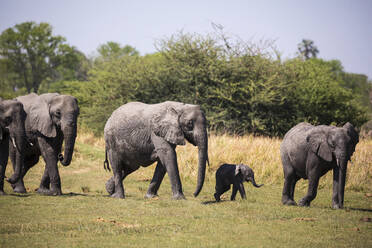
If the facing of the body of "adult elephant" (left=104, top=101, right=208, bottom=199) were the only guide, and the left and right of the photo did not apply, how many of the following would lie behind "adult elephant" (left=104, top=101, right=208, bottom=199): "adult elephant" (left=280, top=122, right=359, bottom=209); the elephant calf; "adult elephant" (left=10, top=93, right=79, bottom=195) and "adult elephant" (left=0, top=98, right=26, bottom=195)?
2

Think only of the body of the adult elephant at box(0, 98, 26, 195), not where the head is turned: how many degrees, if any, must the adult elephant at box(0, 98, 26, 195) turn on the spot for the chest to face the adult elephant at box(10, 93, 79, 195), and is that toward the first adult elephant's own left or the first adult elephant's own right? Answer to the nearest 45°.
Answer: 0° — it already faces it

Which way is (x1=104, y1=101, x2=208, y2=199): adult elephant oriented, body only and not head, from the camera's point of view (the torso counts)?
to the viewer's right

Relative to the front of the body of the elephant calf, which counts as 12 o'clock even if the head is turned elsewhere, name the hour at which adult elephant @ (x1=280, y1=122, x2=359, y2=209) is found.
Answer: The adult elephant is roughly at 1 o'clock from the elephant calf.

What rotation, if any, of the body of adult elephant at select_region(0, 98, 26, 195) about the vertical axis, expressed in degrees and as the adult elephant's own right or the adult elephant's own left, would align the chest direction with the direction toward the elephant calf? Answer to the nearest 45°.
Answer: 0° — it already faces it

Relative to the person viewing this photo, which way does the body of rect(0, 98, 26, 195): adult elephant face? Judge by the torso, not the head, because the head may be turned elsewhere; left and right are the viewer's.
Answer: facing to the right of the viewer

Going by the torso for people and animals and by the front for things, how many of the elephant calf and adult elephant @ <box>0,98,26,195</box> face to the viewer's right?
2

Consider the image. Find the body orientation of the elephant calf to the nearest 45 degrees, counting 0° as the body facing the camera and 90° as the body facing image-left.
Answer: approximately 270°

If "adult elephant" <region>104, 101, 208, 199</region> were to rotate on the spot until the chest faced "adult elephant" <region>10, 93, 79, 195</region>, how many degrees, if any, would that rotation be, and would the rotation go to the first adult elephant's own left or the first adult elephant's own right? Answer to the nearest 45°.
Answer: approximately 180°

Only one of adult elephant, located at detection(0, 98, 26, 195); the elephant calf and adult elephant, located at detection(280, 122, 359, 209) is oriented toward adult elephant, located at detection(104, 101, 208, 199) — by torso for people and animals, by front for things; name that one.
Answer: adult elephant, located at detection(0, 98, 26, 195)

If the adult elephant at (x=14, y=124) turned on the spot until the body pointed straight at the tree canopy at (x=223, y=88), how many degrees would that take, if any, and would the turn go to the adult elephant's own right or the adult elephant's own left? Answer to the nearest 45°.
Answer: approximately 45° to the adult elephant's own left

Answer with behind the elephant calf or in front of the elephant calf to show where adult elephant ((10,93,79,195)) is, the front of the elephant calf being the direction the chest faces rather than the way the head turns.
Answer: behind
